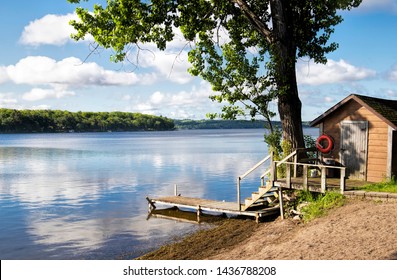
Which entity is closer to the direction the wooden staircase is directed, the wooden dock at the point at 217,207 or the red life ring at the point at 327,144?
the wooden dock

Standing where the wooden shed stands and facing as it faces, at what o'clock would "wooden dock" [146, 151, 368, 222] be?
The wooden dock is roughly at 1 o'clock from the wooden shed.

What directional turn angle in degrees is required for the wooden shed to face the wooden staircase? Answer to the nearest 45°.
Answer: approximately 45° to its right

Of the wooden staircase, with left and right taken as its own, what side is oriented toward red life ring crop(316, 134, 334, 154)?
back

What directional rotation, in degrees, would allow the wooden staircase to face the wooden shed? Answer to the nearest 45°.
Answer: approximately 180°

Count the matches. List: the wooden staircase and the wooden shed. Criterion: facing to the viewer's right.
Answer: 0

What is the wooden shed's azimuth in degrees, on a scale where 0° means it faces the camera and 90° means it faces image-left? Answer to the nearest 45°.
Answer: approximately 45°

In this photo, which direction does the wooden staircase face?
to the viewer's left
